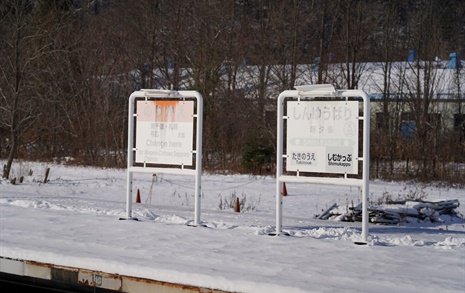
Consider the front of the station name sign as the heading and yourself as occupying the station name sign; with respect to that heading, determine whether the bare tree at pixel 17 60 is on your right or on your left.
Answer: on your right

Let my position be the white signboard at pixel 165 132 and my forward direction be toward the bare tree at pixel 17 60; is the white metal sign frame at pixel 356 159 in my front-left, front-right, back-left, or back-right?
back-right

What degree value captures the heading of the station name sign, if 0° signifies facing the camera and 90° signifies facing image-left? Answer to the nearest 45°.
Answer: approximately 45°
